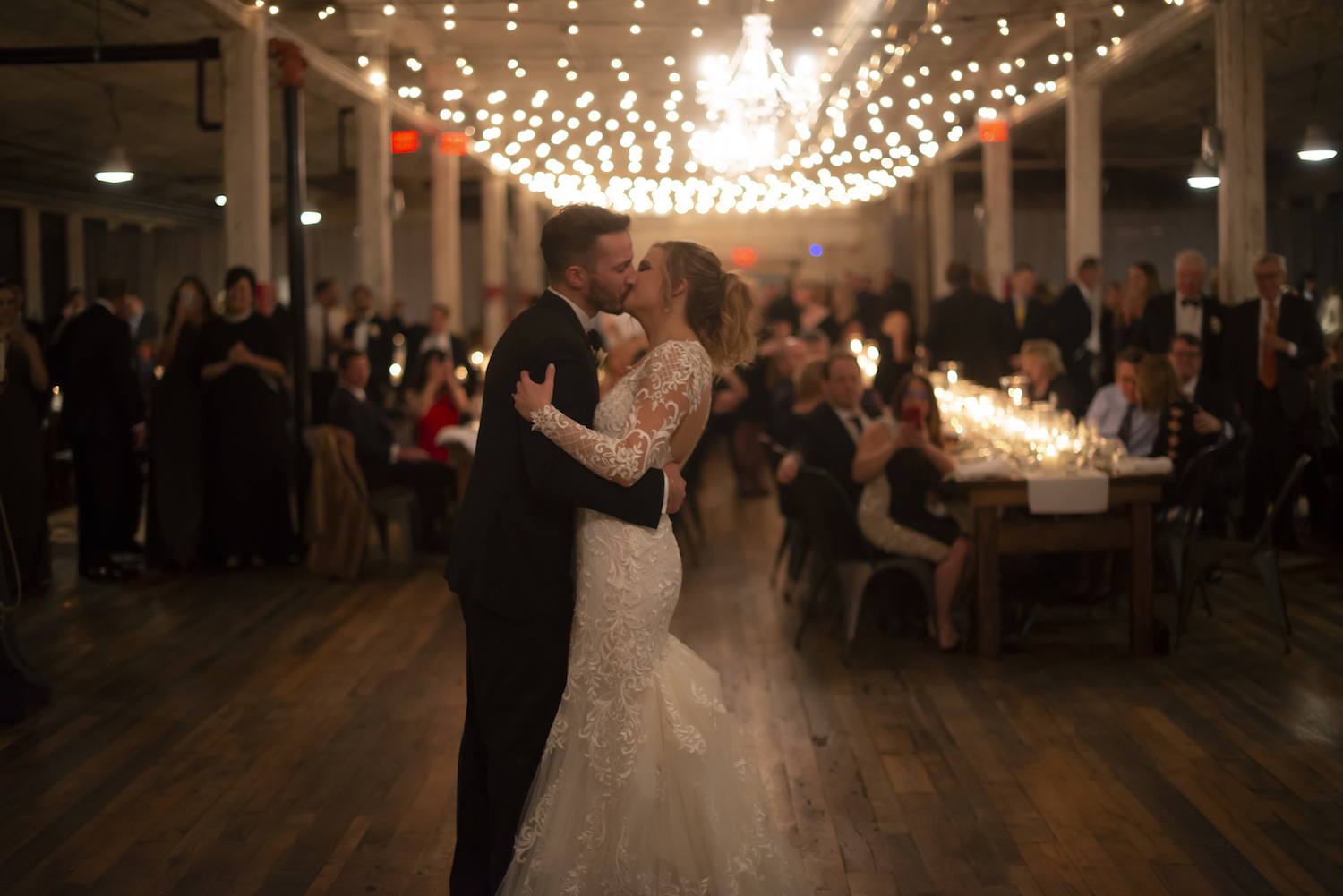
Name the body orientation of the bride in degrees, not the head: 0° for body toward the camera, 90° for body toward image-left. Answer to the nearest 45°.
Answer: approximately 90°

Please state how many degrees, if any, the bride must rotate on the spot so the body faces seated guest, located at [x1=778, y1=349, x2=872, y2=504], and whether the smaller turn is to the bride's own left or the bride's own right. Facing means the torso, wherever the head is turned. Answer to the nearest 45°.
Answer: approximately 90° to the bride's own right

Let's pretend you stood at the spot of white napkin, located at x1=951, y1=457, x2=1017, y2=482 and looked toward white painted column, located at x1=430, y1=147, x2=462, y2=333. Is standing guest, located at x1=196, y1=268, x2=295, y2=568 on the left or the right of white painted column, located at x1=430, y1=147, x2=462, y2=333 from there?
left
